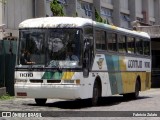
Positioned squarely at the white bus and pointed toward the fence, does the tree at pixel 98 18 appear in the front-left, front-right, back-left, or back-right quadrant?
front-right

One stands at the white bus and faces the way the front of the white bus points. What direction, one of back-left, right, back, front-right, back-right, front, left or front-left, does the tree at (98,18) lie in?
back-right

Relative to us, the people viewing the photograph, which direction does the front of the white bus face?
facing the viewer and to the left of the viewer

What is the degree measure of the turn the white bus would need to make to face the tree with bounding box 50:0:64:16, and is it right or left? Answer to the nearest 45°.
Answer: approximately 135° to its right

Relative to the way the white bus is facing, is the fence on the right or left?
on its right
